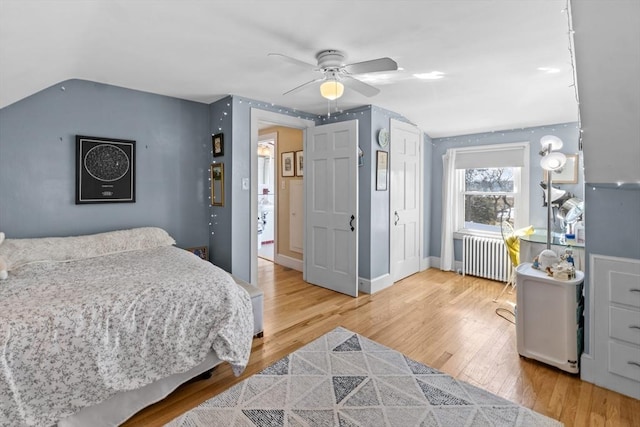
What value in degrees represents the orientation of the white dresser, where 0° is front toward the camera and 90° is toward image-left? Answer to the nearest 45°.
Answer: approximately 45°

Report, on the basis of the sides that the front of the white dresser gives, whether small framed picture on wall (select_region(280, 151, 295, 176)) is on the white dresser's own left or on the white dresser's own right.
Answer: on the white dresser's own right

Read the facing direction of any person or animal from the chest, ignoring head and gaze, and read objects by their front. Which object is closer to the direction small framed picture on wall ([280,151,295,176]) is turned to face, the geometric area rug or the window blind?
the geometric area rug

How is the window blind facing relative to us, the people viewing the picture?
facing the viewer and to the left of the viewer

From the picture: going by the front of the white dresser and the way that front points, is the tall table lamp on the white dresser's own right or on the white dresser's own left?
on the white dresser's own right

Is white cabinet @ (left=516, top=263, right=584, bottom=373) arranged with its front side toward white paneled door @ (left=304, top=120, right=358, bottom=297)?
no

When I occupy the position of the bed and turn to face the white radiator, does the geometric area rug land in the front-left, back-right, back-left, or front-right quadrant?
front-right

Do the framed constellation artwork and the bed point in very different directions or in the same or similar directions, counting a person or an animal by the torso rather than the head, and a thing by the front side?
same or similar directions
